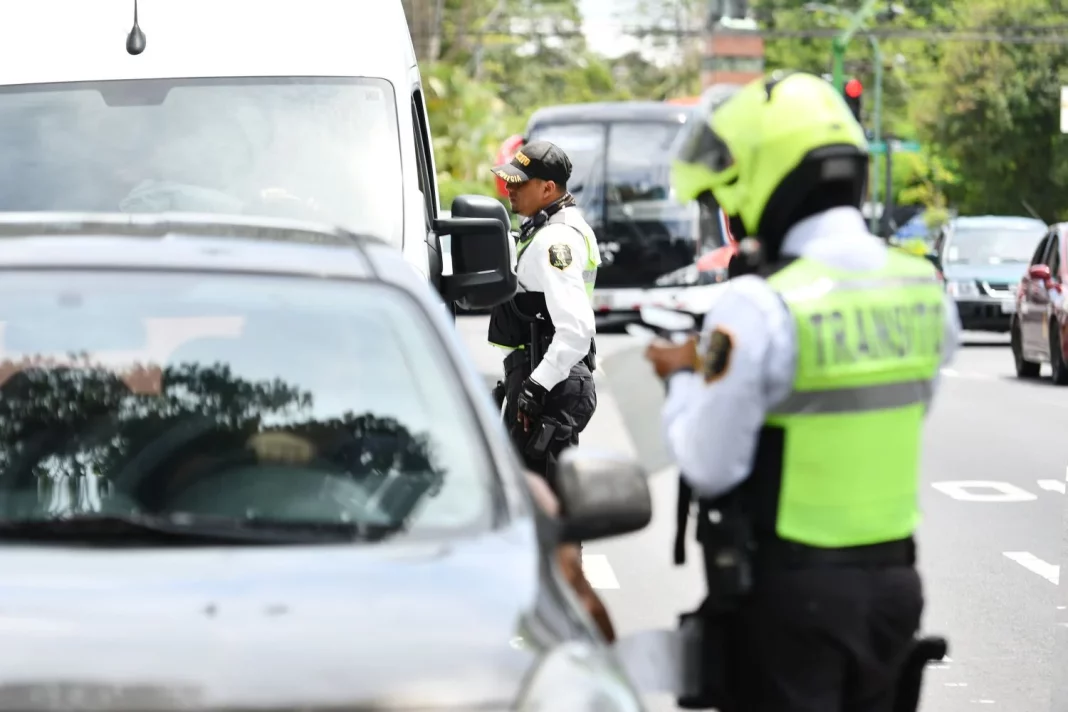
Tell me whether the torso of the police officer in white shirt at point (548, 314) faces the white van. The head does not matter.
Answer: yes

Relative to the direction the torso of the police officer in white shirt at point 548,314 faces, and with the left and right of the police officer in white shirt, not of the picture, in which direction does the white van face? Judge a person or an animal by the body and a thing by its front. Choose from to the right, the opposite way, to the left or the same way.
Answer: to the left

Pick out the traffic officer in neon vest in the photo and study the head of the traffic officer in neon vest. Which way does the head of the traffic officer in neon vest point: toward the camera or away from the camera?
away from the camera

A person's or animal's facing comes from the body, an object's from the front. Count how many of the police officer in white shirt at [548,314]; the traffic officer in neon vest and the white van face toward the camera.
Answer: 1

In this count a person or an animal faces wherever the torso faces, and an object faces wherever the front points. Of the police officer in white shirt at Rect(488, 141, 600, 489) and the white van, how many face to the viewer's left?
1

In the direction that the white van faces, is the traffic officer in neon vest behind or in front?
in front

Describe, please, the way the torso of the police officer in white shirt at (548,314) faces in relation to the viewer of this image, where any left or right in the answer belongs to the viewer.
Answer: facing to the left of the viewer

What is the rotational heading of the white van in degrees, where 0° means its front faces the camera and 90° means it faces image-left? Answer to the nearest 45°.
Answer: approximately 0°

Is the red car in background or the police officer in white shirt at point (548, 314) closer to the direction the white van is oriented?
the police officer in white shirt

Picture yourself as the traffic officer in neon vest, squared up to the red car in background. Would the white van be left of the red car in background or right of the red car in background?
left

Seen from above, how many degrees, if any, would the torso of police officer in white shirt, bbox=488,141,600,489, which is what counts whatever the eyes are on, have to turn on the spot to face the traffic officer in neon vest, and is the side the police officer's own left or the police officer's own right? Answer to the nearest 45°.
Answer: approximately 90° to the police officer's own left

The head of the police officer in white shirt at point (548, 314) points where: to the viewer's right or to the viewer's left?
to the viewer's left
